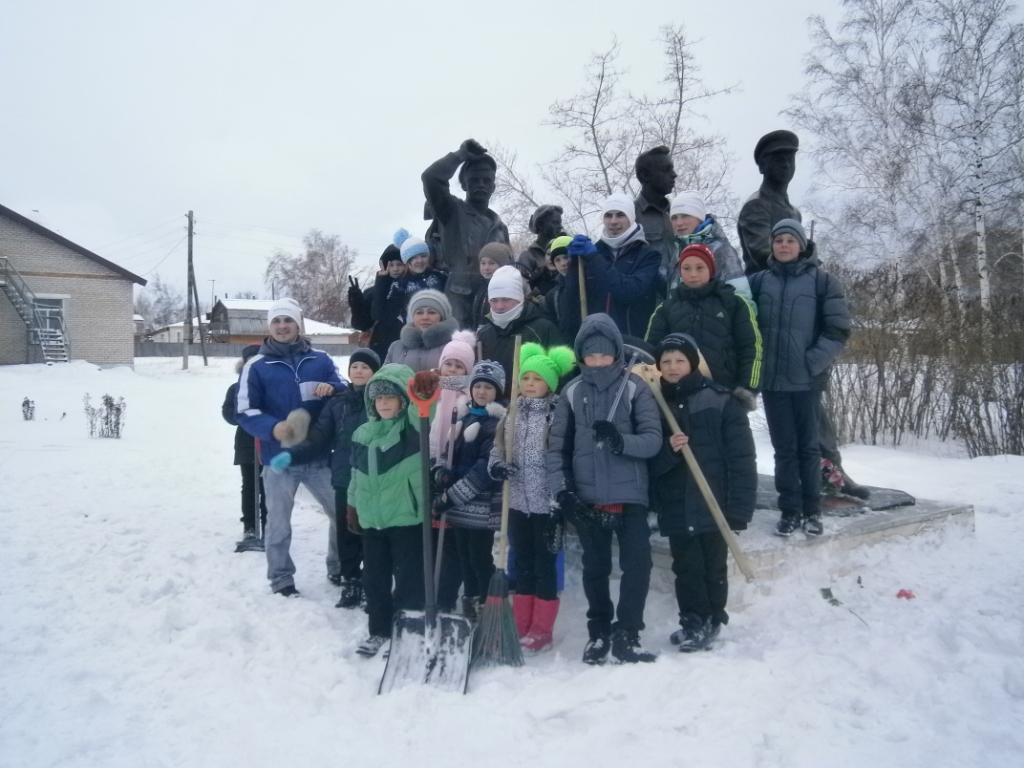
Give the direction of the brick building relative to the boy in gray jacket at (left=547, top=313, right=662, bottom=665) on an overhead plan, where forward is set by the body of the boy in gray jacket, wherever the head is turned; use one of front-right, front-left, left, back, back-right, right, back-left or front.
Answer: back-right

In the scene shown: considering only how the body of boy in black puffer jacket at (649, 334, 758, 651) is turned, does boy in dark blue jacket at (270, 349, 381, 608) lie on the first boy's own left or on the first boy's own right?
on the first boy's own right

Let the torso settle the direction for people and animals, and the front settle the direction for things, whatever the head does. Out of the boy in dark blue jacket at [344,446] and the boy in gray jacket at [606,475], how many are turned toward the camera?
2

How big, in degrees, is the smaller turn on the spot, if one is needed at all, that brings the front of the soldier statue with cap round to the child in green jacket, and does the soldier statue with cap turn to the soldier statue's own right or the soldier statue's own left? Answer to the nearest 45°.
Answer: approximately 90° to the soldier statue's own right

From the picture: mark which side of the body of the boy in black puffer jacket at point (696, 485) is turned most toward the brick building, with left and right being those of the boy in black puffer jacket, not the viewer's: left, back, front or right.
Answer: right

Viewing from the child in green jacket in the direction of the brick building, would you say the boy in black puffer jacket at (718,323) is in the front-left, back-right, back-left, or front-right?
back-right
